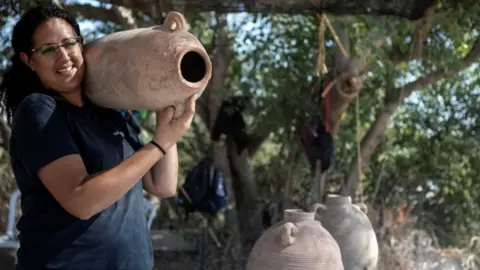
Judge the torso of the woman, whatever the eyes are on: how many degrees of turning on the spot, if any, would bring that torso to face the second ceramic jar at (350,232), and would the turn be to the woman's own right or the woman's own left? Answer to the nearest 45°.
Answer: approximately 90° to the woman's own left

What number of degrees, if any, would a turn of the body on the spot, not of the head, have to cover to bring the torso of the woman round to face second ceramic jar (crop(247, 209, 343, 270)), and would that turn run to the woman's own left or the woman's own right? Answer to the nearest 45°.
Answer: approximately 90° to the woman's own left

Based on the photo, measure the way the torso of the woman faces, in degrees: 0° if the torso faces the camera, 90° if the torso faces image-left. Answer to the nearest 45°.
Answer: approximately 315°
